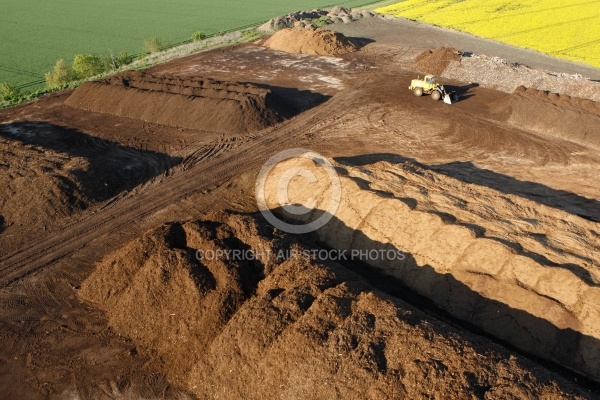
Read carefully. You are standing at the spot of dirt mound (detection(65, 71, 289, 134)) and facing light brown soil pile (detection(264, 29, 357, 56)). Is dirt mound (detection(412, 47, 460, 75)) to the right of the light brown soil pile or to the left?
right

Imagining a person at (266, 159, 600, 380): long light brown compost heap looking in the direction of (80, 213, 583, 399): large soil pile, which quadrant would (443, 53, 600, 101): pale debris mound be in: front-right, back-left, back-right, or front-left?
back-right

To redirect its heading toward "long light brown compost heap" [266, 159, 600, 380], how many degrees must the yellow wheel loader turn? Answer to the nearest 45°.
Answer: approximately 45° to its right

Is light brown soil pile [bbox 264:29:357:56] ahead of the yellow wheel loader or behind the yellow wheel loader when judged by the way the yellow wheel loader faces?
behind

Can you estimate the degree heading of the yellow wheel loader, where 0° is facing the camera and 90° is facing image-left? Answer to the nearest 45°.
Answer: approximately 315°

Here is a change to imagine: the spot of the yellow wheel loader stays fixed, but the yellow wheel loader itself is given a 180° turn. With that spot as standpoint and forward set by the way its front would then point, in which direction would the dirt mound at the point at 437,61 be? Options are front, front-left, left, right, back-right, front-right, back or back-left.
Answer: front-right

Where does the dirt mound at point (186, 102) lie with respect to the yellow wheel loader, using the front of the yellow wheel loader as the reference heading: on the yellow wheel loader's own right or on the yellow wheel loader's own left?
on the yellow wheel loader's own right
